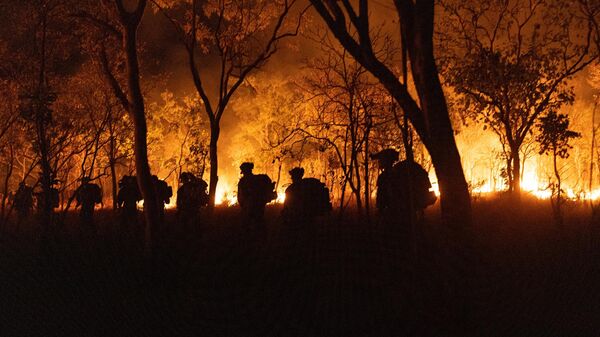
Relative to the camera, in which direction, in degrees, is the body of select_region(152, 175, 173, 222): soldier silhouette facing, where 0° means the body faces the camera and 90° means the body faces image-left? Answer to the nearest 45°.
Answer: approximately 90°

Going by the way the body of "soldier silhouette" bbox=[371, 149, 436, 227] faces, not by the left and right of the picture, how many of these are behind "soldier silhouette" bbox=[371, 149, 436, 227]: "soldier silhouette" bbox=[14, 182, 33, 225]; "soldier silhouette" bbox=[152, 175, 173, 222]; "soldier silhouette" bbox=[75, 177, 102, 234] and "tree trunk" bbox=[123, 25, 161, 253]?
0

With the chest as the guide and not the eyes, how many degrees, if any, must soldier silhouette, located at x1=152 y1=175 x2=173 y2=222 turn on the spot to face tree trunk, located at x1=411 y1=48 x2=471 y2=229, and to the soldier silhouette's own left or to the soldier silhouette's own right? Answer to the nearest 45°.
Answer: approximately 135° to the soldier silhouette's own left

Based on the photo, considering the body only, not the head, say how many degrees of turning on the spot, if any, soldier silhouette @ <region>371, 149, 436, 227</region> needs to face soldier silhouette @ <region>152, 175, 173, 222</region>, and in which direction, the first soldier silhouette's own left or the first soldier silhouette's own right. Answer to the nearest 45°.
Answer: approximately 45° to the first soldier silhouette's own right

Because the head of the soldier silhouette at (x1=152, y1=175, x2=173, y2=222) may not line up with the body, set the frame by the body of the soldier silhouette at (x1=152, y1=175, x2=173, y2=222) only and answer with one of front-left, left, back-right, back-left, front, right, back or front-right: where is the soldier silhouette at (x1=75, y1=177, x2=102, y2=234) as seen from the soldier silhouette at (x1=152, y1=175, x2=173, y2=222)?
front-right

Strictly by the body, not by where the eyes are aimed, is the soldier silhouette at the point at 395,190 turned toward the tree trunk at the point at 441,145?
no

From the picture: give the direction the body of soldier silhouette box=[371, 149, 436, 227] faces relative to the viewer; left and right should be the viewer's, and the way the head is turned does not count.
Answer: facing to the left of the viewer

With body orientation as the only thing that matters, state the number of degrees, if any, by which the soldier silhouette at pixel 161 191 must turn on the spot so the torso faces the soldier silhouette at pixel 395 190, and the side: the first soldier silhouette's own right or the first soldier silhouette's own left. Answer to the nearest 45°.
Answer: approximately 135° to the first soldier silhouette's own left

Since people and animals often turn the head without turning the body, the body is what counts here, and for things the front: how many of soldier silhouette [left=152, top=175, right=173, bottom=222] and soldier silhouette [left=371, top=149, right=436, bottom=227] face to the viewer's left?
2

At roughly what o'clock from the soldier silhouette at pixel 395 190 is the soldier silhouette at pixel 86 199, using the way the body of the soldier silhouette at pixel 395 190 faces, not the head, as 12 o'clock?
the soldier silhouette at pixel 86 199 is roughly at 1 o'clock from the soldier silhouette at pixel 395 190.

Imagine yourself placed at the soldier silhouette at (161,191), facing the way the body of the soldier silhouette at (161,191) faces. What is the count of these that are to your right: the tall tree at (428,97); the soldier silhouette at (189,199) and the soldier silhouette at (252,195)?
0

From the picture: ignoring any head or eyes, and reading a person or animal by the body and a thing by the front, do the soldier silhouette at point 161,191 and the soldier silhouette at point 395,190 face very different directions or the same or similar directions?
same or similar directions

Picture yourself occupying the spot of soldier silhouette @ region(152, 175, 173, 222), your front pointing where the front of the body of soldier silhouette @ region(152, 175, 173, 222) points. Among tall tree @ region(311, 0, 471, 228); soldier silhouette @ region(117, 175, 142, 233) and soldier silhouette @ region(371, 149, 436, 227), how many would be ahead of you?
1
